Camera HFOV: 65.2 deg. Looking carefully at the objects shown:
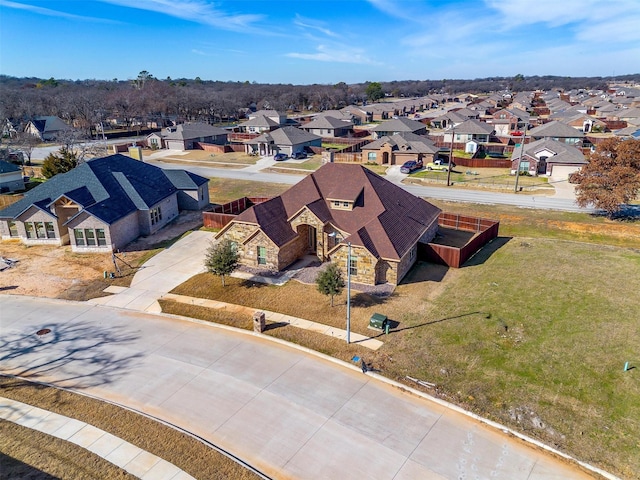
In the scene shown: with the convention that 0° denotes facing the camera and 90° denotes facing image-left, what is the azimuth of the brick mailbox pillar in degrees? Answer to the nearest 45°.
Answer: approximately 45°

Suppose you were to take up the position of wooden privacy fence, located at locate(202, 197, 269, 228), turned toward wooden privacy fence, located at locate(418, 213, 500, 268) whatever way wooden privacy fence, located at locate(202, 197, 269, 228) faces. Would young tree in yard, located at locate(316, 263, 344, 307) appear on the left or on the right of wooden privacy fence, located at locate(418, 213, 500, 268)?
right

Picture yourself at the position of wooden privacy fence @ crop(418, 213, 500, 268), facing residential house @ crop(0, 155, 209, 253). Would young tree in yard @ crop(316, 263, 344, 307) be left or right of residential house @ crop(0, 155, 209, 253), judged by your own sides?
left

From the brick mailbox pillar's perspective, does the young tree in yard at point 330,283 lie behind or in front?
behind

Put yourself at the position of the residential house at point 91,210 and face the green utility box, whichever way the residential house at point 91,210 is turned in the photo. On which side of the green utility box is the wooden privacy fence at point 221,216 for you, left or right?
left

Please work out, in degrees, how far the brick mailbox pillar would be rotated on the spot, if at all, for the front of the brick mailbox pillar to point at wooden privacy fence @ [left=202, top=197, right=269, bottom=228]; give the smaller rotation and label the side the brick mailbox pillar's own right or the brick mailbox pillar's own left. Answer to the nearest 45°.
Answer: approximately 135° to the brick mailbox pillar's own right

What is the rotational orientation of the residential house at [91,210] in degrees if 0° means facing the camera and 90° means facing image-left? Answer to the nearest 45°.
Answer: approximately 45°

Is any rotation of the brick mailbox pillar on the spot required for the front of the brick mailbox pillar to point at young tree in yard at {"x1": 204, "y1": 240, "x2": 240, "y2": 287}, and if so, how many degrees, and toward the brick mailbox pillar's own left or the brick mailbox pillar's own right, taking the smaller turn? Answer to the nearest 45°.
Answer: approximately 135° to the brick mailbox pillar's own right

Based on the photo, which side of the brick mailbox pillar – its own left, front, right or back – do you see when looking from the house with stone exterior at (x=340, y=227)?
back

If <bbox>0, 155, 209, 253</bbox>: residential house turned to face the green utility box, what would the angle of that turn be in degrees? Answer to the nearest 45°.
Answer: approximately 90° to its left

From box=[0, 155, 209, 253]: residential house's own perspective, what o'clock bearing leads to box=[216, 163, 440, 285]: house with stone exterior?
The house with stone exterior is roughly at 9 o'clock from the residential house.

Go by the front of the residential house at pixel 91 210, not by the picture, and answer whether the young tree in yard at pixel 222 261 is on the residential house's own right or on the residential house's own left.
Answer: on the residential house's own left
